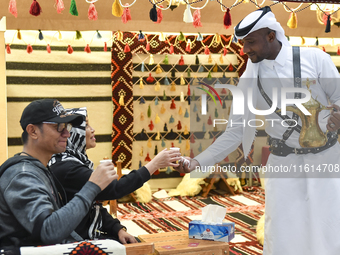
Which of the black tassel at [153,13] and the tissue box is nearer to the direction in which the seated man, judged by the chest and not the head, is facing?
the tissue box

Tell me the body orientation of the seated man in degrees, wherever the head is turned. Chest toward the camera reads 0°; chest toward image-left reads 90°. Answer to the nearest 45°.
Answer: approximately 270°

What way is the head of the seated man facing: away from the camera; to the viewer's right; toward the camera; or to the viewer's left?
to the viewer's right

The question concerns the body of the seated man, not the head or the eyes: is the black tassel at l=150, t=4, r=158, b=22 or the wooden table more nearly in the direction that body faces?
the wooden table

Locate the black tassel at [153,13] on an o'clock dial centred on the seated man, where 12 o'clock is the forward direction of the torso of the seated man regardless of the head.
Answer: The black tassel is roughly at 10 o'clock from the seated man.
